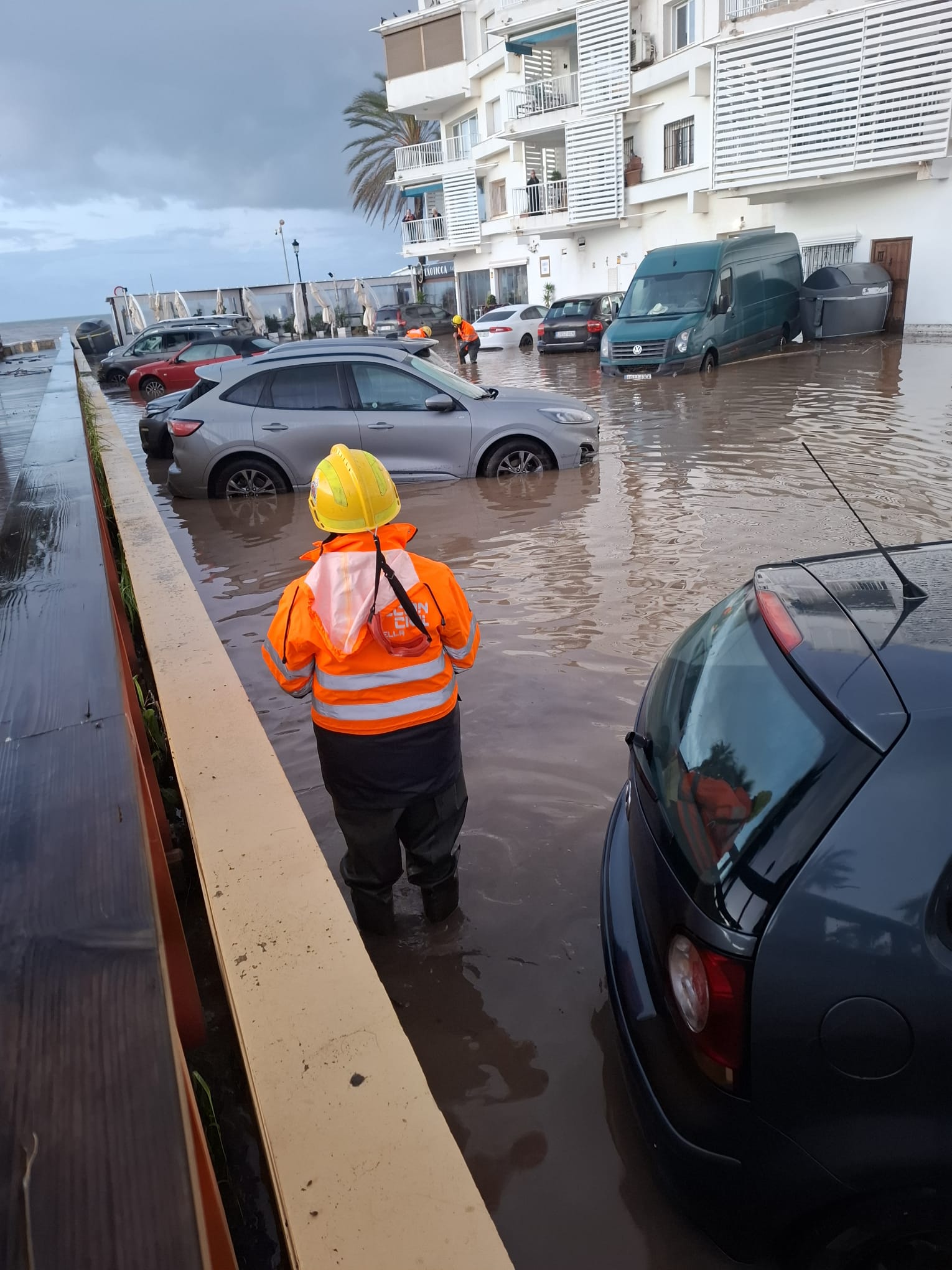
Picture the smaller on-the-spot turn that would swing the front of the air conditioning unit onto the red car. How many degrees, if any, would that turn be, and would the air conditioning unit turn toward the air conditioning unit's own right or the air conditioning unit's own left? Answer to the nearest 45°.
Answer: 0° — it already faces it

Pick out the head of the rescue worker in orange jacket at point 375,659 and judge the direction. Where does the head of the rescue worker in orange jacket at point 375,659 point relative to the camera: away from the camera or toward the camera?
away from the camera

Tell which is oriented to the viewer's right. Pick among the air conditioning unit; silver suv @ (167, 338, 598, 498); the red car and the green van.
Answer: the silver suv

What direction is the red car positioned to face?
to the viewer's left

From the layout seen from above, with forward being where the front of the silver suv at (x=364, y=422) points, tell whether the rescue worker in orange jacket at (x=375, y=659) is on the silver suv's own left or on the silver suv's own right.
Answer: on the silver suv's own right

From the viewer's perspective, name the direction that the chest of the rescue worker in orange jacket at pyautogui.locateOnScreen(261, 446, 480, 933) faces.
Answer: away from the camera

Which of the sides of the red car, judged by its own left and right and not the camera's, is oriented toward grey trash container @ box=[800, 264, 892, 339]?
back

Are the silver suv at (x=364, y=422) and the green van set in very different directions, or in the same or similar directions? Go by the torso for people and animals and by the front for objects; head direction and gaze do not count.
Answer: very different directions

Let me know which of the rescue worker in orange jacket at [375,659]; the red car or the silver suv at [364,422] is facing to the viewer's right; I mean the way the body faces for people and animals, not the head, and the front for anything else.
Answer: the silver suv

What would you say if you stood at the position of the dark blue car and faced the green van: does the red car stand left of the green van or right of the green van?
left

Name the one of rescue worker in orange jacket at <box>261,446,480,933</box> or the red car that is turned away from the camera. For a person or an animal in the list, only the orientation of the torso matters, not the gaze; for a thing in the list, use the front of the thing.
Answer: the rescue worker in orange jacket

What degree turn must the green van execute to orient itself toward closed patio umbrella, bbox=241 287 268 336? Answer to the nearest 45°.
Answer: approximately 90° to its right

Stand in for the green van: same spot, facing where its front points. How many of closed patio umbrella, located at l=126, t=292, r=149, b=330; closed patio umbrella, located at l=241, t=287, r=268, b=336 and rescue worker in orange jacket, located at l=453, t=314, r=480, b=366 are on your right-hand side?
3

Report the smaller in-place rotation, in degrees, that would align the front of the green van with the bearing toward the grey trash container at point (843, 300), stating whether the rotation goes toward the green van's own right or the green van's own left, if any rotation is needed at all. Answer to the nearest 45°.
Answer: approximately 180°

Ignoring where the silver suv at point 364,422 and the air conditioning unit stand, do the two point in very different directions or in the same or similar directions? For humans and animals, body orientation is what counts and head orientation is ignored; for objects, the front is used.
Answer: very different directions
